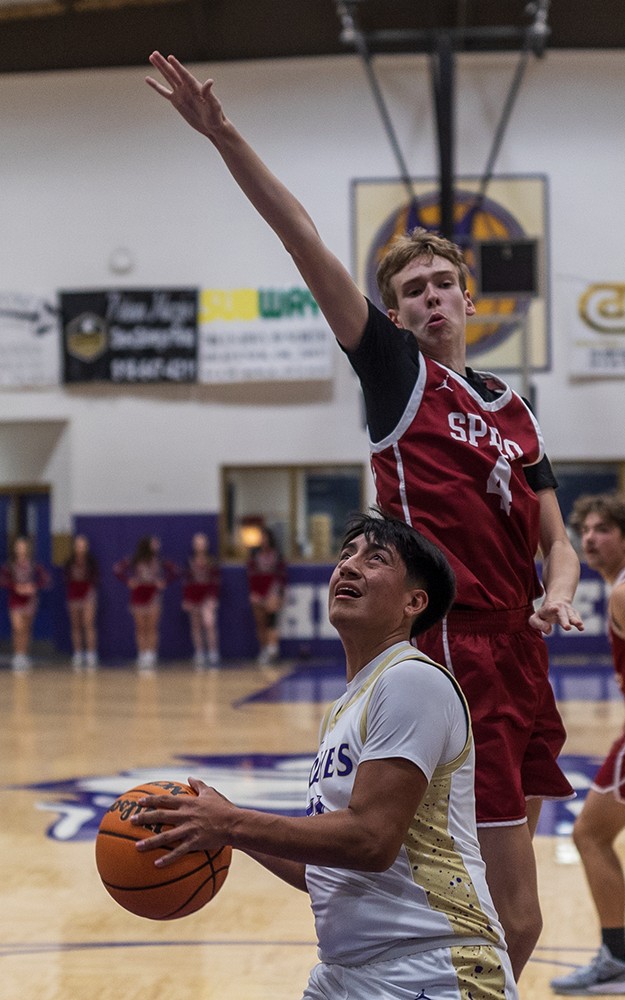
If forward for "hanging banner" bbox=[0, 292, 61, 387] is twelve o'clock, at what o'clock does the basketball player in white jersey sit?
The basketball player in white jersey is roughly at 12 o'clock from the hanging banner.

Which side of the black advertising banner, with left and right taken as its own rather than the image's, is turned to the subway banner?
left
